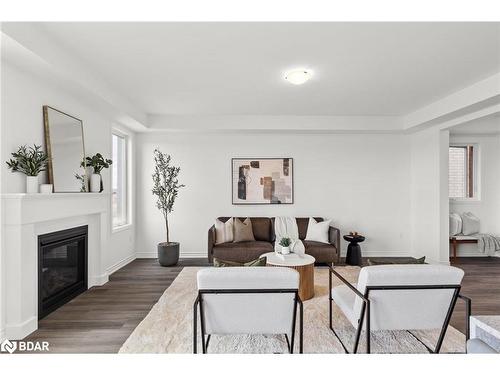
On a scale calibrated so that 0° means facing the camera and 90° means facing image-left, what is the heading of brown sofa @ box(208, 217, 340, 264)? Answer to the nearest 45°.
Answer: approximately 0°

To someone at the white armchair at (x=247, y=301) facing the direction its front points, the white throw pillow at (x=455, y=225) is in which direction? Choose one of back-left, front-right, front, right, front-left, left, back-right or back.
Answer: front-right

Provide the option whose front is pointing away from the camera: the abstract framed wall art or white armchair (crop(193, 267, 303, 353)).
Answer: the white armchair

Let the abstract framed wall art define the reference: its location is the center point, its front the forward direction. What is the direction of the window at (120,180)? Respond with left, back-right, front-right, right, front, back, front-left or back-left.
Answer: right

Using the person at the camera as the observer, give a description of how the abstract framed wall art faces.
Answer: facing the viewer

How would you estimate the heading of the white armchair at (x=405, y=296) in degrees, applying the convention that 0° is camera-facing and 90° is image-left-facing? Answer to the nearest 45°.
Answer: approximately 135°

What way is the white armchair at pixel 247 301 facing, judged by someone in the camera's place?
facing away from the viewer

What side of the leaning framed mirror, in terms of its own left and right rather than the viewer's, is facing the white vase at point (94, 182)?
left

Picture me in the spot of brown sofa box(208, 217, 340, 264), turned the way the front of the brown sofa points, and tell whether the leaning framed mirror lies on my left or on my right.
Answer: on my right

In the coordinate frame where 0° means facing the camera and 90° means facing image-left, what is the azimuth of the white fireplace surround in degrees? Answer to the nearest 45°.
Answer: approximately 315°

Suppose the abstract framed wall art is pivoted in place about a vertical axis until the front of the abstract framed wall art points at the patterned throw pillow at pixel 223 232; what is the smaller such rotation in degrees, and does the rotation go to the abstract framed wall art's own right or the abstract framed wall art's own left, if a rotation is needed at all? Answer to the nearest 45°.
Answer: approximately 45° to the abstract framed wall art's own right

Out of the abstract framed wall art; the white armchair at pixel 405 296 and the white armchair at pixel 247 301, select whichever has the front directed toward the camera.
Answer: the abstract framed wall art

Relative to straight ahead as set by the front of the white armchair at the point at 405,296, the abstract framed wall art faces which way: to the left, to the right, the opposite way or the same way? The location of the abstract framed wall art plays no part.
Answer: the opposite way

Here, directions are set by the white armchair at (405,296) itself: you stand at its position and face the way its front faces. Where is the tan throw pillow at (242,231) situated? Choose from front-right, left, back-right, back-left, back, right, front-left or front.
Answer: front

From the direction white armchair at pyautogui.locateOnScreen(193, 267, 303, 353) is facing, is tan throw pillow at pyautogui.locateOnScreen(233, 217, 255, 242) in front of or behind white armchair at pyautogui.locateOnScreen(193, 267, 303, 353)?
in front

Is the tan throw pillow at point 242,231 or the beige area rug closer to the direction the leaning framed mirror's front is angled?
the beige area rug

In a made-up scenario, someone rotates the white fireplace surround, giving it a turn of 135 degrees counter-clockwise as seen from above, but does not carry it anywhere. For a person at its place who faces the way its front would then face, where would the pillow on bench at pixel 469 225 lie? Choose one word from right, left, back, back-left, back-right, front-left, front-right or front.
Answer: right

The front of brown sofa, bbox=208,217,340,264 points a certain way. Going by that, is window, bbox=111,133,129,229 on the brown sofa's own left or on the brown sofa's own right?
on the brown sofa's own right

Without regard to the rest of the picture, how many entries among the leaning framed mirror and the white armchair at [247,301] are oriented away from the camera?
1
